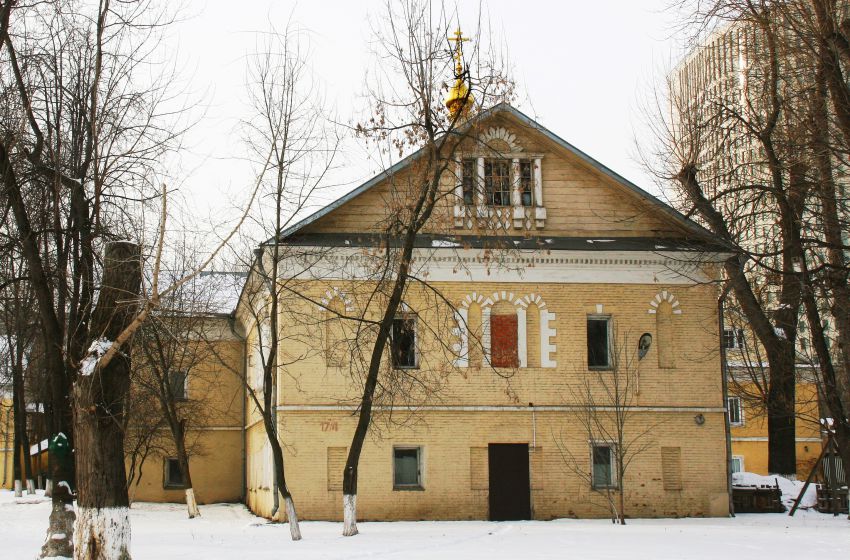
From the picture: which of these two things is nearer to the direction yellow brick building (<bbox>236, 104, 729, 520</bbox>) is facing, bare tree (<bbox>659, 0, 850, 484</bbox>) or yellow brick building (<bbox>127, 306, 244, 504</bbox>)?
the bare tree

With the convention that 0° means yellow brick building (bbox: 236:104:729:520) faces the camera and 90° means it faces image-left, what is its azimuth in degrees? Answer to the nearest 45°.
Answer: approximately 0°

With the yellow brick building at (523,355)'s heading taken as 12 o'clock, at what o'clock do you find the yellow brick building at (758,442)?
the yellow brick building at (758,442) is roughly at 7 o'clock from the yellow brick building at (523,355).

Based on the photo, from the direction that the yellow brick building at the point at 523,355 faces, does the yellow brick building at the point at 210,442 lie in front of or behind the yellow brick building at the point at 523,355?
behind

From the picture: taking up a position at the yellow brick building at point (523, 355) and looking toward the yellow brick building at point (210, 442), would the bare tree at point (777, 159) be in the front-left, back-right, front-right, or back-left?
back-right

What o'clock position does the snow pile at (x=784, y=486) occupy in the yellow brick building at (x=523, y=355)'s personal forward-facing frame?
The snow pile is roughly at 8 o'clock from the yellow brick building.
